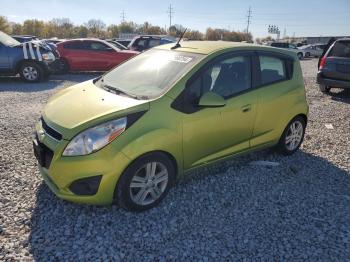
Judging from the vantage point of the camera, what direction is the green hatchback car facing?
facing the viewer and to the left of the viewer

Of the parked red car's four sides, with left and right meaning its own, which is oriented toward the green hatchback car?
right

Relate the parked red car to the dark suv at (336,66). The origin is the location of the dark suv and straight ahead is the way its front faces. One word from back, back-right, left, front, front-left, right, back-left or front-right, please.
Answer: left

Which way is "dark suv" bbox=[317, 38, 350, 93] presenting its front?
away from the camera

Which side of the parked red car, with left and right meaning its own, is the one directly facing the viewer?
right

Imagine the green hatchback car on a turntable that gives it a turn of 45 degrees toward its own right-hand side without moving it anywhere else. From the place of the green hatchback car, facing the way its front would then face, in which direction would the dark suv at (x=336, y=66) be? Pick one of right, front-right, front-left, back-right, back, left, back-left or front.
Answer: back-right

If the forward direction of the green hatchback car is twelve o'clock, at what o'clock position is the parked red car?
The parked red car is roughly at 4 o'clock from the green hatchback car.

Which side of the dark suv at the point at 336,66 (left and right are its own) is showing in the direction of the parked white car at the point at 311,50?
front
